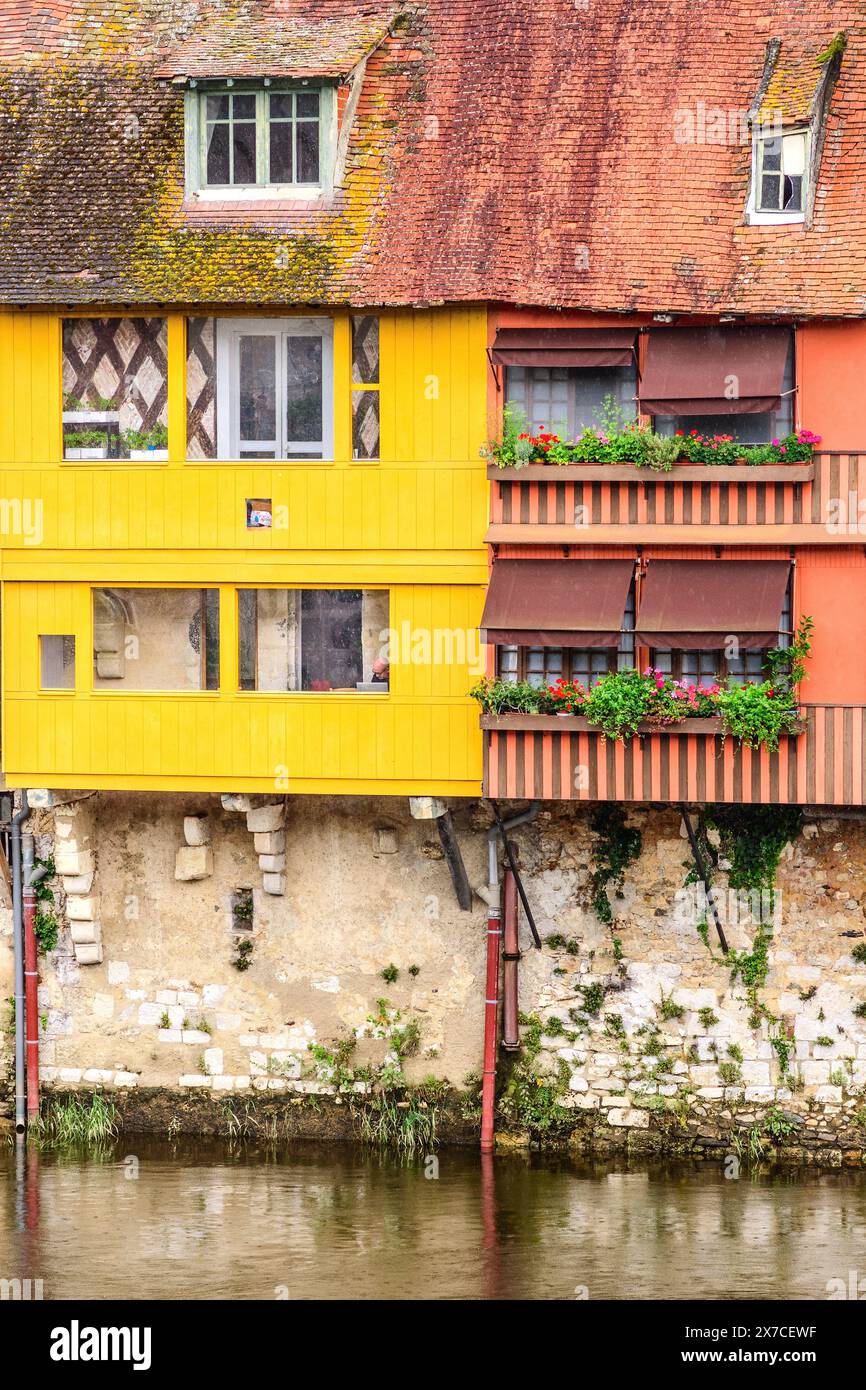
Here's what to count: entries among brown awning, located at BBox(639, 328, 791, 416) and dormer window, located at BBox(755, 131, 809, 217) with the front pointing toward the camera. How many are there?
2

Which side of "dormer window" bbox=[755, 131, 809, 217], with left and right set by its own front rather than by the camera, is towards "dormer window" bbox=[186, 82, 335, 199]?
right

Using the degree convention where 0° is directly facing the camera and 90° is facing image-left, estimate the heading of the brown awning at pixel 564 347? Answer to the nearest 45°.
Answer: approximately 0°

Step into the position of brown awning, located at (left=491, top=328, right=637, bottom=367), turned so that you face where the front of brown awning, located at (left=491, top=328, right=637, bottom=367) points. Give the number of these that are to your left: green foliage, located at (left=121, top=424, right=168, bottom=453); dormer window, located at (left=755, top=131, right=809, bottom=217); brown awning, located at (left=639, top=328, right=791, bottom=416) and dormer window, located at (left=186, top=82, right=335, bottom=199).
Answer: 2
